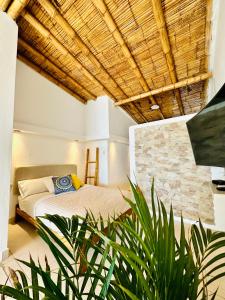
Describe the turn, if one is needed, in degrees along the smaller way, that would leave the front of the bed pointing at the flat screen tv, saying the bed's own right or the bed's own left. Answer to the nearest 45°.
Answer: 0° — it already faces it

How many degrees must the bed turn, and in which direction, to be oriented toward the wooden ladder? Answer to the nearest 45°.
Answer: approximately 135° to its left

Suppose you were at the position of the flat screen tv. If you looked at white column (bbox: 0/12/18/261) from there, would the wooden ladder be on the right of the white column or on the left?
right

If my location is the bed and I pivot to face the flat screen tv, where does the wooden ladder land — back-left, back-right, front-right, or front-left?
back-left

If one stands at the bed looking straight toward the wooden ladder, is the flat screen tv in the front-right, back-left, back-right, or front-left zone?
back-right

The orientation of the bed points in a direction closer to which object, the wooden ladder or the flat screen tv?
the flat screen tv
